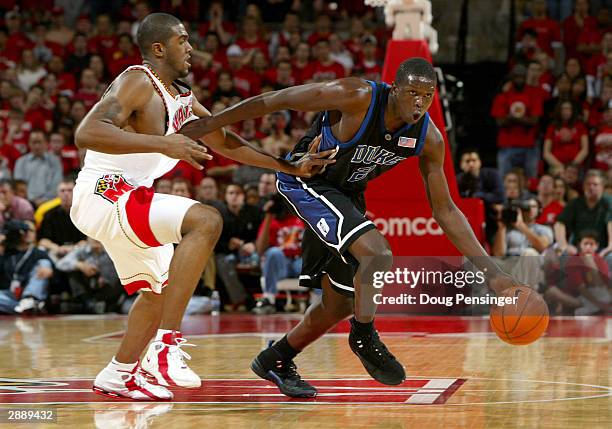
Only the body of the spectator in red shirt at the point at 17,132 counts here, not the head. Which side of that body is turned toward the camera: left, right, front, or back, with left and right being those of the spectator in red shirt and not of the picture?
front

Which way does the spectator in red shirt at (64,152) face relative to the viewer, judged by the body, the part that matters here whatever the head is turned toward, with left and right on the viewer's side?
facing the viewer

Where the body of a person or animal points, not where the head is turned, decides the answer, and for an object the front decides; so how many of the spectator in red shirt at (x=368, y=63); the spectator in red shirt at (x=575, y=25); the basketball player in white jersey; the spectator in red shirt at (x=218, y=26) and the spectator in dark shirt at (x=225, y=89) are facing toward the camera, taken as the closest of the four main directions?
4

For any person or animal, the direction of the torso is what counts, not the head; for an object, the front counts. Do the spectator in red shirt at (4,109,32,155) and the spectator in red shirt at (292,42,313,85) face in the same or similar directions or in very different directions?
same or similar directions

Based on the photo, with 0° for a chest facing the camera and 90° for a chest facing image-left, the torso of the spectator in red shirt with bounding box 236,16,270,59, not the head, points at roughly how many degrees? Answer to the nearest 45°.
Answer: approximately 0°

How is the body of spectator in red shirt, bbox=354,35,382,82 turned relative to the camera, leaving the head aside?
toward the camera

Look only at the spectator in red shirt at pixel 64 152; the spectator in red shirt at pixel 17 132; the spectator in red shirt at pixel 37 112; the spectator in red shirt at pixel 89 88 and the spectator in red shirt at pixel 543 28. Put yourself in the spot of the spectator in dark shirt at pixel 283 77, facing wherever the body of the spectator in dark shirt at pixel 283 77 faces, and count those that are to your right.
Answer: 4

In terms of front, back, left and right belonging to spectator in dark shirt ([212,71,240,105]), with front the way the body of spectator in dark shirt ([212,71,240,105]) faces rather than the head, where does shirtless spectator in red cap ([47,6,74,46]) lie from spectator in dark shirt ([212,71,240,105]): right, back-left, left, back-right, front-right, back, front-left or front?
back-right

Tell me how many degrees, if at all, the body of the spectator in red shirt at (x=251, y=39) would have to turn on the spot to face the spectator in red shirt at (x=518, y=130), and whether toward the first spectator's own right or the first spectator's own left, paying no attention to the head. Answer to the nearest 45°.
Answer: approximately 45° to the first spectator's own left

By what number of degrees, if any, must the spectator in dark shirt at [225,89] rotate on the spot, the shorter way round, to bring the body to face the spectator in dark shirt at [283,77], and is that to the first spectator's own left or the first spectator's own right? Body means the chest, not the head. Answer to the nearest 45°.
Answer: approximately 90° to the first spectator's own left

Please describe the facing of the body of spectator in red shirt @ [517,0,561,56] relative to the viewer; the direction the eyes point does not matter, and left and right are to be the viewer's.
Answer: facing the viewer

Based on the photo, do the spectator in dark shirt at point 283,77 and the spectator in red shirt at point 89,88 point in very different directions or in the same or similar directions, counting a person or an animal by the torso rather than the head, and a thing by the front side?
same or similar directions

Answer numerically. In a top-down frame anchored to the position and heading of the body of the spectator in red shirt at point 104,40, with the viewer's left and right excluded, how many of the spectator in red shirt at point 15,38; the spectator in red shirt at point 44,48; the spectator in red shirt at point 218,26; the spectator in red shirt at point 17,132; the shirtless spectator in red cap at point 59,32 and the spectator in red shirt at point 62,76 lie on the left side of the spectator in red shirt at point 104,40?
1

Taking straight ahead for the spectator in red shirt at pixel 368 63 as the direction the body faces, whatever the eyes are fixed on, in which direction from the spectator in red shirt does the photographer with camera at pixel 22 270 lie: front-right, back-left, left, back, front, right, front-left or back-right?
front-right

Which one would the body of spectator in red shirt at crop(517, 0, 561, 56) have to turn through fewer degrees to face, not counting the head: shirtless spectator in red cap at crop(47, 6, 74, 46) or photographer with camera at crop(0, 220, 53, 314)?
the photographer with camera
